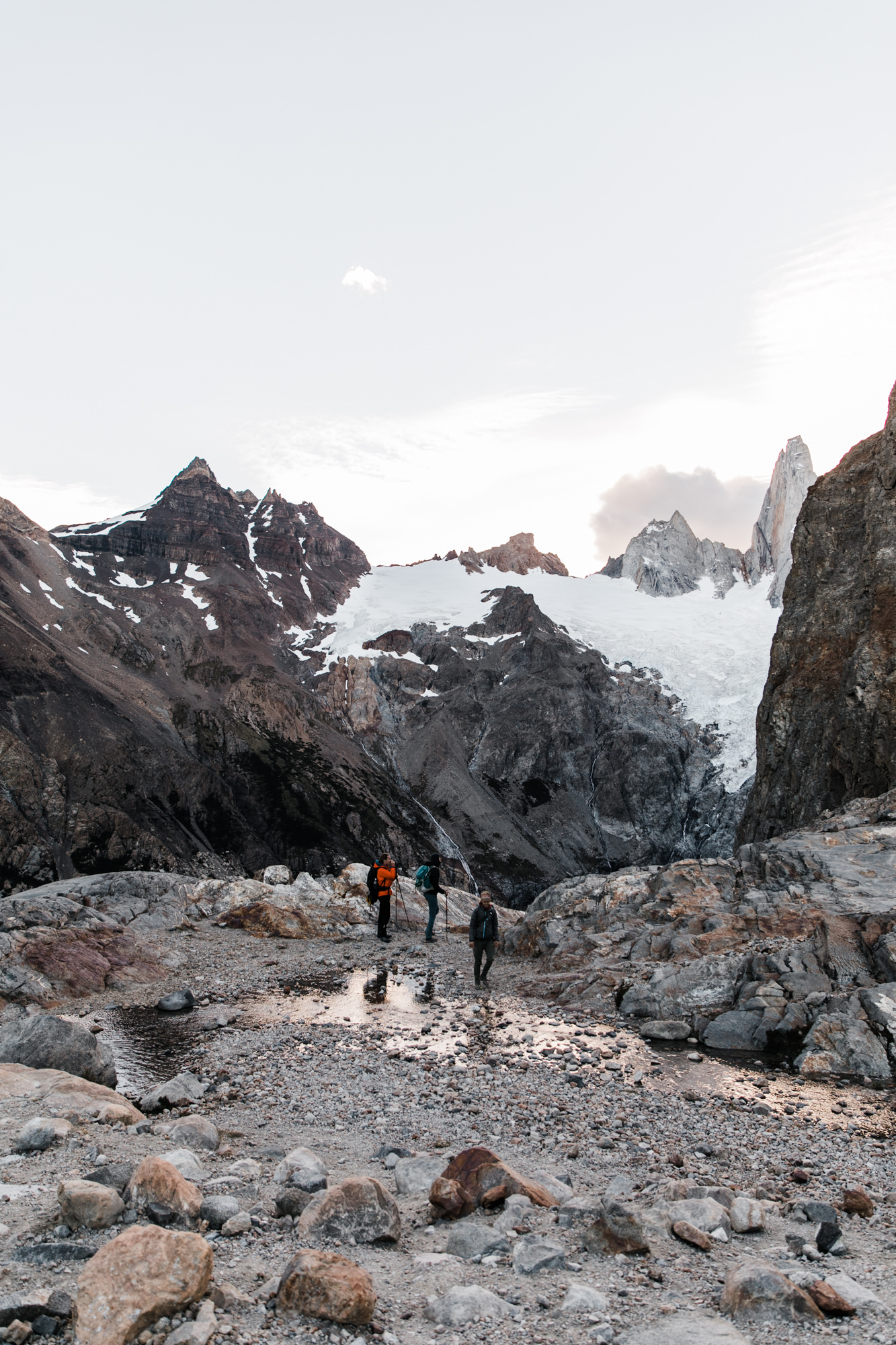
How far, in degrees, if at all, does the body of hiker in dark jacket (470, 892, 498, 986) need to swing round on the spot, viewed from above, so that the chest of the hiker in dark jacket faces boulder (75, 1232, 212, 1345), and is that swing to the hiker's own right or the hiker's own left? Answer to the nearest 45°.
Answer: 0° — they already face it

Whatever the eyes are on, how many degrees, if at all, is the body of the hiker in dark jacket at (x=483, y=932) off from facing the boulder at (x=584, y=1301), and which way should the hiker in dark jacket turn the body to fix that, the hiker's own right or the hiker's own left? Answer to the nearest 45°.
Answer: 0° — they already face it

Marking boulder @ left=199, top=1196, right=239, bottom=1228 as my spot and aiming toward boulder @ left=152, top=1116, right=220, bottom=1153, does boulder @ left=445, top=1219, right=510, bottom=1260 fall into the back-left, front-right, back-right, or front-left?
back-right

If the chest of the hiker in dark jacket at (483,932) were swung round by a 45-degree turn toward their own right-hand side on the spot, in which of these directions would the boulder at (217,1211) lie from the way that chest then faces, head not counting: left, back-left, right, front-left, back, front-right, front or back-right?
front-left

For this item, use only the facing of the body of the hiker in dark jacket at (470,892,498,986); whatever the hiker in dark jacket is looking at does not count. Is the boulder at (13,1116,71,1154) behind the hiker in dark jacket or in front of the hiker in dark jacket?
in front

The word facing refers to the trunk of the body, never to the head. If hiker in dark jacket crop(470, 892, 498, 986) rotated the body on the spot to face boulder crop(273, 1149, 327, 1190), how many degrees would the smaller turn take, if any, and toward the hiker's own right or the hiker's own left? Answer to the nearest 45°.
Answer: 0° — they already face it

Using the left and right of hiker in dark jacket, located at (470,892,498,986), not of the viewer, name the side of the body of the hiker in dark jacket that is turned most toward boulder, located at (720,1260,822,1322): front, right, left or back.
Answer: front

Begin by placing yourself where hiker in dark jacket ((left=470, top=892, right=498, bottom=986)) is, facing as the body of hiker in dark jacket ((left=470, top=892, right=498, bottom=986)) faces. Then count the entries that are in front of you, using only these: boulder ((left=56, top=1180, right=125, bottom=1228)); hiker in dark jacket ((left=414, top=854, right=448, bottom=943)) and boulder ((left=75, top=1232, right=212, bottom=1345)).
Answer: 2

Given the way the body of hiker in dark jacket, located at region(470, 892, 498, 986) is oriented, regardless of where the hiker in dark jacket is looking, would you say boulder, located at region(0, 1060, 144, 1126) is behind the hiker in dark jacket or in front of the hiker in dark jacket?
in front

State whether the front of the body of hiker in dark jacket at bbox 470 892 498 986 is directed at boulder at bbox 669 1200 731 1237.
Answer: yes

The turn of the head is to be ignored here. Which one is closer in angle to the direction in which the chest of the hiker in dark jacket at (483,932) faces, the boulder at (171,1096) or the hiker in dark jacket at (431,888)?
the boulder

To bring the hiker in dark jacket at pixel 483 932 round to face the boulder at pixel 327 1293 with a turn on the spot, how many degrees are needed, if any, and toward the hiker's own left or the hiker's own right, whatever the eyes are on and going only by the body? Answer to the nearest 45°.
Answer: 0° — they already face it

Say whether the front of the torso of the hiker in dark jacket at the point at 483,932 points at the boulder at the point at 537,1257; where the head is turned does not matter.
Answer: yes

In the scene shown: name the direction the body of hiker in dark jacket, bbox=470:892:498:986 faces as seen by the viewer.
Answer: toward the camera

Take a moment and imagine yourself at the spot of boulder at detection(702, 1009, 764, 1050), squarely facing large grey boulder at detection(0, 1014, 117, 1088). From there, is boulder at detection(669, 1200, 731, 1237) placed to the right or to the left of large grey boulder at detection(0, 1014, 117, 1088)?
left

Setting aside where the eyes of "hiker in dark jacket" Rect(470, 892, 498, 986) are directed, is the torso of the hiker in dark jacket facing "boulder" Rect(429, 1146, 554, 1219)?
yes
